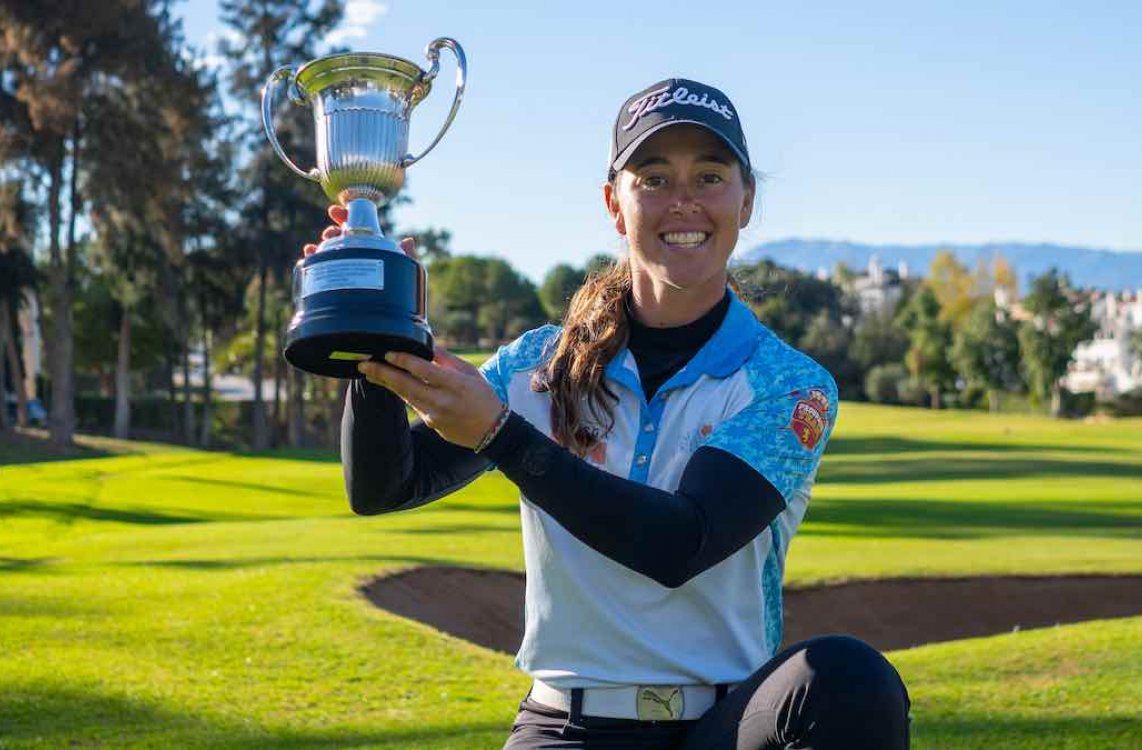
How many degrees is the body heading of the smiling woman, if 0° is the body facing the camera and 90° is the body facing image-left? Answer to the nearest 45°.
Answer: approximately 0°

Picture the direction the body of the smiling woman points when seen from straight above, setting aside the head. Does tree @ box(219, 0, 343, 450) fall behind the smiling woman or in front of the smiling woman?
behind

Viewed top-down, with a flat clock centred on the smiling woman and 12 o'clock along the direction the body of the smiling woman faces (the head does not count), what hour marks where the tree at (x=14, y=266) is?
The tree is roughly at 5 o'clock from the smiling woman.

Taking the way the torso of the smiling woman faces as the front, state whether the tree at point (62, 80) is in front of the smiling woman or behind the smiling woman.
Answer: behind
